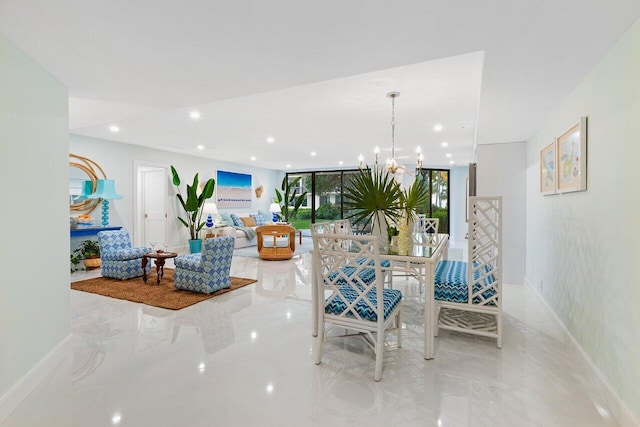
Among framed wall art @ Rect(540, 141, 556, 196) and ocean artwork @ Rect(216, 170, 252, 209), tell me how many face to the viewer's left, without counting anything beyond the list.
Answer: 1

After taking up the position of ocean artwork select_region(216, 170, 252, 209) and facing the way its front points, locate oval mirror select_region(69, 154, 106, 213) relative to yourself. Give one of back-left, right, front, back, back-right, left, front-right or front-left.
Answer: right

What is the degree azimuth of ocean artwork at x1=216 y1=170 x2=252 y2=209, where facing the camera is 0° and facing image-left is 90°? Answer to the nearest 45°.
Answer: approximately 315°

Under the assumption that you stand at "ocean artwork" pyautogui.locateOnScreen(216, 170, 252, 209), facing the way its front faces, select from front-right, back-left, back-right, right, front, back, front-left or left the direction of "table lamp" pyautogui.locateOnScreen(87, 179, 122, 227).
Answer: right

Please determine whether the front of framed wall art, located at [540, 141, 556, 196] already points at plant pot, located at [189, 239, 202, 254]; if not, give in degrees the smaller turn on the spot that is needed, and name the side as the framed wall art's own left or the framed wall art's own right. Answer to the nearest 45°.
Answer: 0° — it already faces it

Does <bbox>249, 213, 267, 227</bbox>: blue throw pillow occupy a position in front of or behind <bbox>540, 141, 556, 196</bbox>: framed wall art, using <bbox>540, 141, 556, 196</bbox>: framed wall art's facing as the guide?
in front

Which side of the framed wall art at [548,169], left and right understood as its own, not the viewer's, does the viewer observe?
left

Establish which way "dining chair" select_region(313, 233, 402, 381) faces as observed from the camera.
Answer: facing away from the viewer and to the right of the viewer

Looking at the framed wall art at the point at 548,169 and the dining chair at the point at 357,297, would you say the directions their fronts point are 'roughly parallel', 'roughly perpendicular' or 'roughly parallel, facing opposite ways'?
roughly perpendicular
